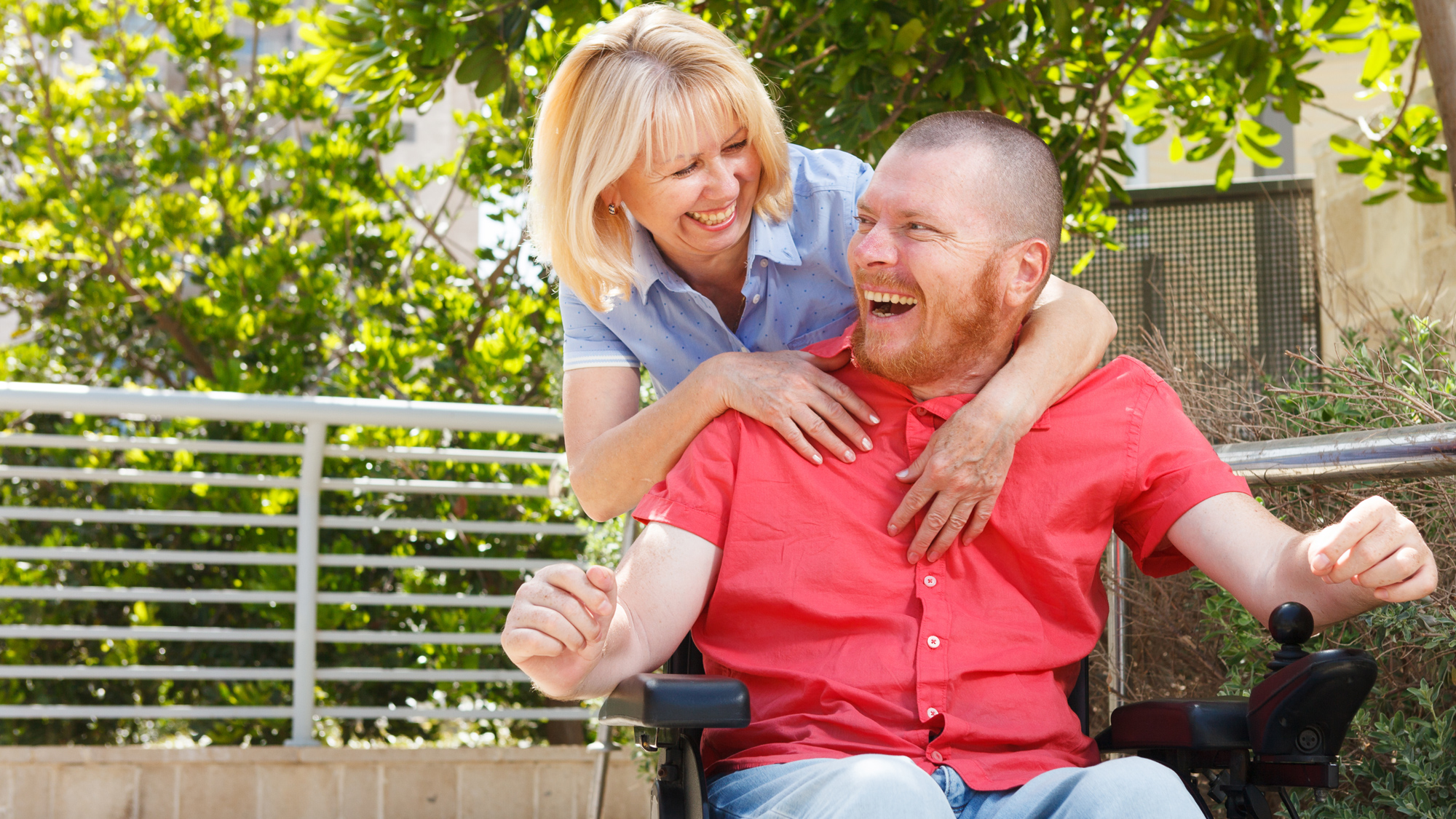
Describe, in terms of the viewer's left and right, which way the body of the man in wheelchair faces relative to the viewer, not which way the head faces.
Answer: facing the viewer

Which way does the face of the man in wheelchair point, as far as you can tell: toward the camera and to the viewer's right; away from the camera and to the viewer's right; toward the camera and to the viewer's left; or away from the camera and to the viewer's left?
toward the camera and to the viewer's left

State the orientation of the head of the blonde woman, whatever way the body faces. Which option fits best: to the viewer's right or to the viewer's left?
to the viewer's right
